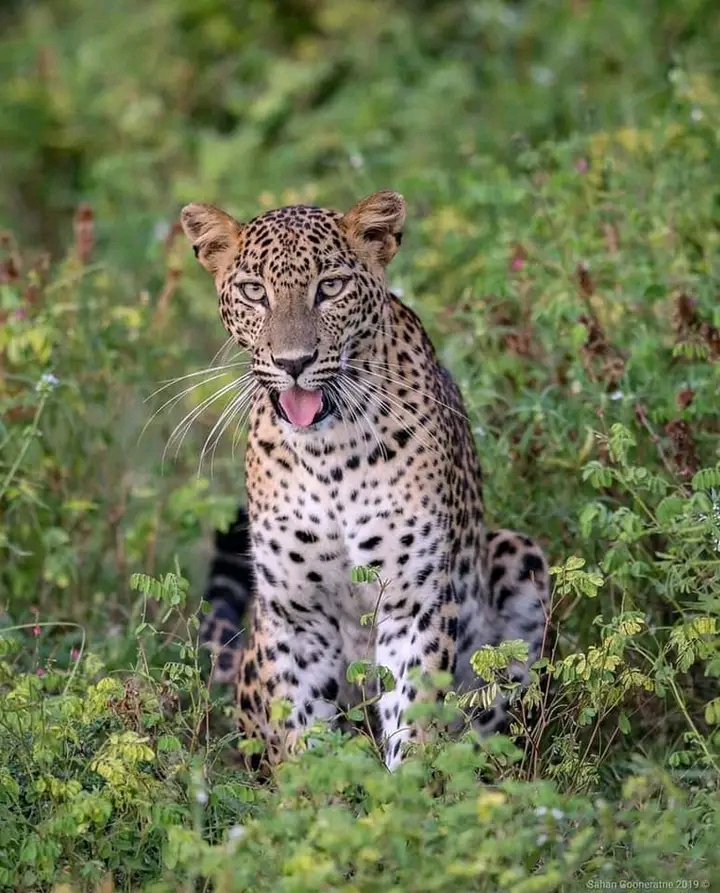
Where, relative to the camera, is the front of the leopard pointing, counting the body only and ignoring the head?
toward the camera
